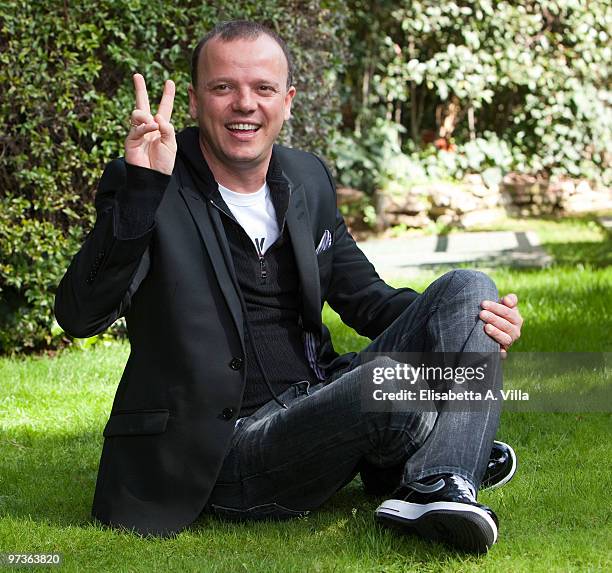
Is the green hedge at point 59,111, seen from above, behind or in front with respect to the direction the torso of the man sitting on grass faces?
behind

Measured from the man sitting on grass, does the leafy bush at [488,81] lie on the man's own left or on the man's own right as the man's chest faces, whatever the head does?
on the man's own left

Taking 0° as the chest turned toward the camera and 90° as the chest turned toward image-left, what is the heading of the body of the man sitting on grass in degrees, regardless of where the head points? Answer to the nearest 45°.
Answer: approximately 315°

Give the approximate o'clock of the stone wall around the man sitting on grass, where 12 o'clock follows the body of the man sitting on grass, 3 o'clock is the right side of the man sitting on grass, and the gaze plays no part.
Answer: The stone wall is roughly at 8 o'clock from the man sitting on grass.

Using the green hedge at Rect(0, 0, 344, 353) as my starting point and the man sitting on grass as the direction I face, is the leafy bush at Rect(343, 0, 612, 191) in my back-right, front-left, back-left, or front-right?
back-left
